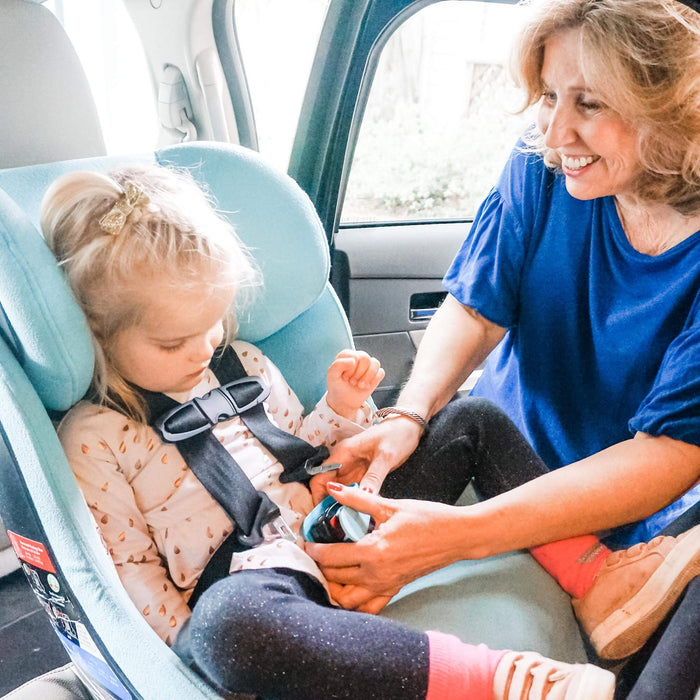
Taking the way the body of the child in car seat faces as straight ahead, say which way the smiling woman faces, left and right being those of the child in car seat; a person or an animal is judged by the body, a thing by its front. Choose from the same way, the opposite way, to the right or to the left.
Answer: to the right

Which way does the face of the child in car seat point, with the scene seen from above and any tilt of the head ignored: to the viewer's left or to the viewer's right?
to the viewer's right

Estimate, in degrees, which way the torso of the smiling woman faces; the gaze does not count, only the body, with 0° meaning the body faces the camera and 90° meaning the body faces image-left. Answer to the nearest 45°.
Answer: approximately 45°

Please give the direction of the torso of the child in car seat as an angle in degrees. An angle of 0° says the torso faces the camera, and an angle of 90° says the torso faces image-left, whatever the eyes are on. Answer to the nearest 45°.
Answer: approximately 315°

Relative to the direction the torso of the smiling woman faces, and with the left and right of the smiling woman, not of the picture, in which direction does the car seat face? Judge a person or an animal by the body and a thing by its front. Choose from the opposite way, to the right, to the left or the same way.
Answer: to the left
